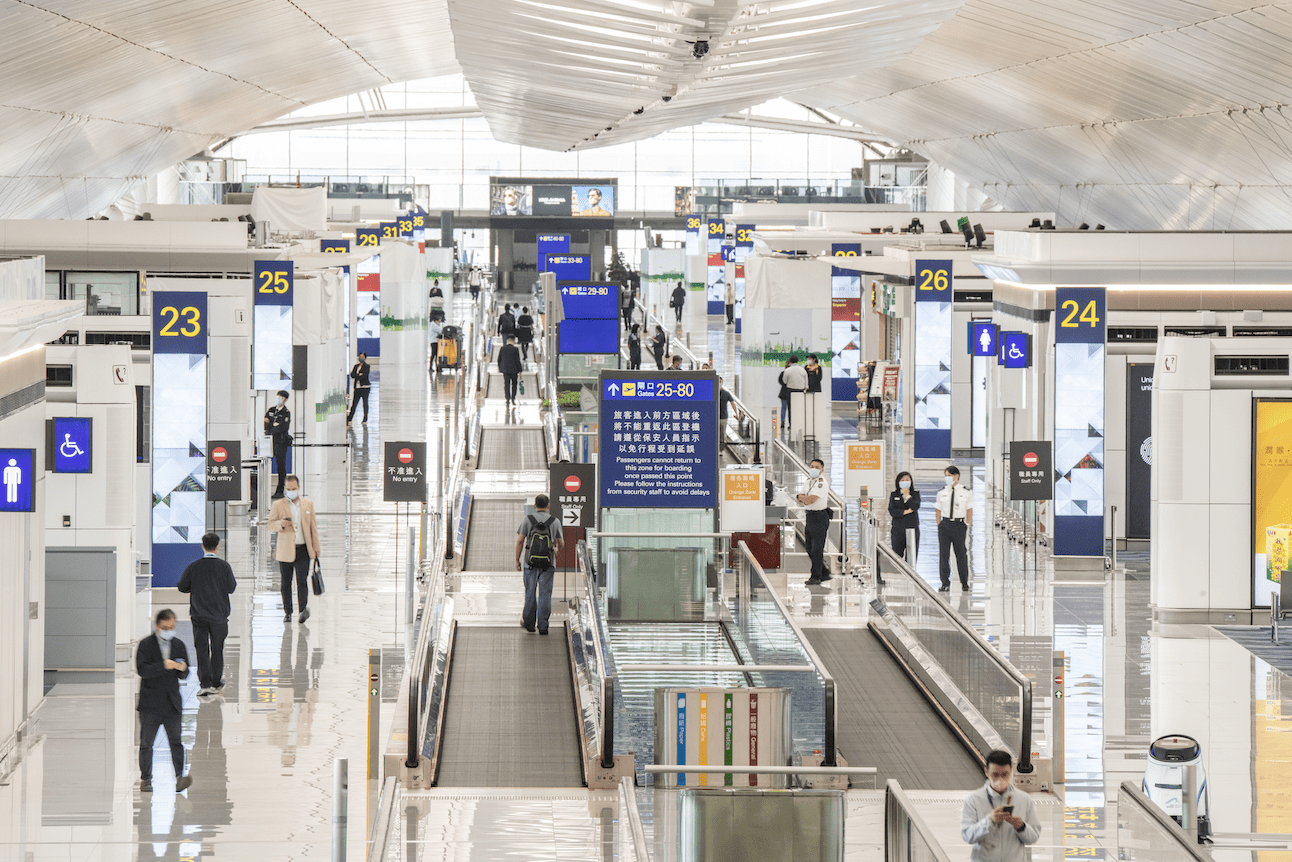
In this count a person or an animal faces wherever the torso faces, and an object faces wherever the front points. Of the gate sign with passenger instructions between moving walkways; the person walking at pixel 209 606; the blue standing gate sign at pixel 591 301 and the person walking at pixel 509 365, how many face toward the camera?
2

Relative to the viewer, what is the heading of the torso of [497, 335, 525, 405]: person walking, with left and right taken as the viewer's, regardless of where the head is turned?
facing away from the viewer

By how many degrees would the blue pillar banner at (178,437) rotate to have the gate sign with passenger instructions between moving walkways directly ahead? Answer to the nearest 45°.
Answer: approximately 45° to its left

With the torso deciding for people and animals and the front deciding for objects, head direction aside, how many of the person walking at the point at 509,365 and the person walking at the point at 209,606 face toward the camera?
0

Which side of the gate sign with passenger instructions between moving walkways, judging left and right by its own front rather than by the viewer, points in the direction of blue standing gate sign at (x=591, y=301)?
back

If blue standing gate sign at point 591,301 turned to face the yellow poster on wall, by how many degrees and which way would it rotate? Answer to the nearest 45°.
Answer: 0° — it already faces it

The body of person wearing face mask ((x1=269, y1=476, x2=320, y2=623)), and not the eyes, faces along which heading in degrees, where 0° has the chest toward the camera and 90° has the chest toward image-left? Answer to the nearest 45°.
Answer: approximately 0°

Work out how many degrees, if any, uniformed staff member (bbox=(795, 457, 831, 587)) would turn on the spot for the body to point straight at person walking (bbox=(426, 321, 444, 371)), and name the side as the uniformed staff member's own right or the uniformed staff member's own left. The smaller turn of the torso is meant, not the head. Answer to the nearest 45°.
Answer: approximately 90° to the uniformed staff member's own right

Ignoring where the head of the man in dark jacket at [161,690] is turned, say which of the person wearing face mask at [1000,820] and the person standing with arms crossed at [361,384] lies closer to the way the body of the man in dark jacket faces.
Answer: the person wearing face mask

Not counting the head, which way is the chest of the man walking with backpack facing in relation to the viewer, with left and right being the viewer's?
facing away from the viewer

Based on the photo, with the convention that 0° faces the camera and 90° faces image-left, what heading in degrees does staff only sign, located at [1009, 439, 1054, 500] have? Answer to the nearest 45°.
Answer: approximately 0°

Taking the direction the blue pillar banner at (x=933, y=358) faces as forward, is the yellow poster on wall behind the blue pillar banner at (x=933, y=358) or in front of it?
in front

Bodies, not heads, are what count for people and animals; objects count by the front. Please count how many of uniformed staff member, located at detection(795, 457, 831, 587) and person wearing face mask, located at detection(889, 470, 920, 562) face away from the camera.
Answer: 0
